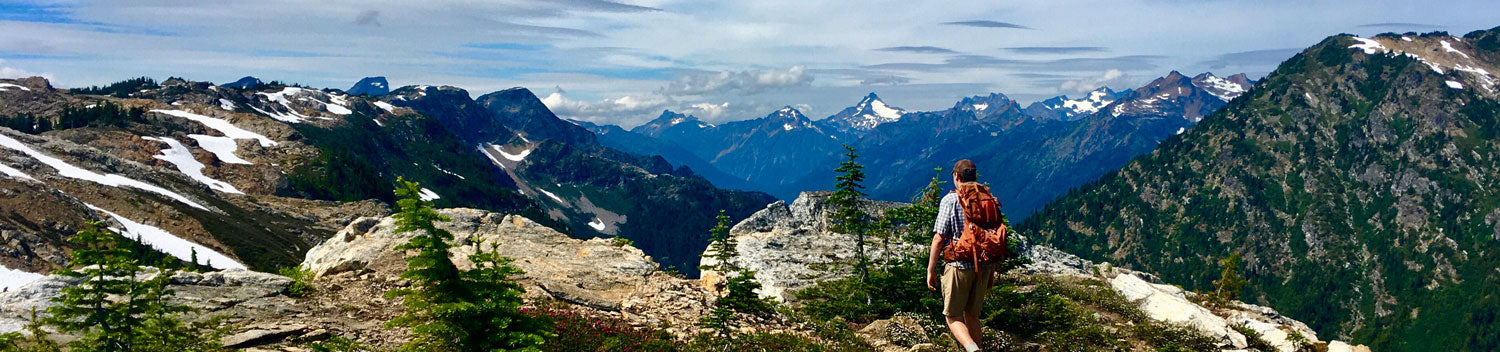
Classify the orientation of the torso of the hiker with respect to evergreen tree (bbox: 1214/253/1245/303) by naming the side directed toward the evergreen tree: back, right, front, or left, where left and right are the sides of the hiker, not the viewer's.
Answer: right

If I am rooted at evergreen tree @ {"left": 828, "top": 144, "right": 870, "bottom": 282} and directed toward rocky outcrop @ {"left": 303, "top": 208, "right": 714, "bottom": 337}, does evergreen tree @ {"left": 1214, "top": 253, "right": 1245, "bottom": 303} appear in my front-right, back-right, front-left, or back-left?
back-right

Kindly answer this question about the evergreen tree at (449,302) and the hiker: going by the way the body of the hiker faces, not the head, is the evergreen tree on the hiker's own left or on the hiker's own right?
on the hiker's own left

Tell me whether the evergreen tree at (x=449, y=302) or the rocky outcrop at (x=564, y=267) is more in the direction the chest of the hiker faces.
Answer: the rocky outcrop

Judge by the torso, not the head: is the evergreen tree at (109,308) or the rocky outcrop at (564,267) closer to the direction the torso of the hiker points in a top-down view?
the rocky outcrop

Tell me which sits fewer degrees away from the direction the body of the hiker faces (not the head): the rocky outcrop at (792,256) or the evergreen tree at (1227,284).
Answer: the rocky outcrop

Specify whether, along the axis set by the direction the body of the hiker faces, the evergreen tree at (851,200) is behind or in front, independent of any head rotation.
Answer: in front

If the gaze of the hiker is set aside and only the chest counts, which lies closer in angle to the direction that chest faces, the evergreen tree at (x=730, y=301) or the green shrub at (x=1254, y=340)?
the evergreen tree

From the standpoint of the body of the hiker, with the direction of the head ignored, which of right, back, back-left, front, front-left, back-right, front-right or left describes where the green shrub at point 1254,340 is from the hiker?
right

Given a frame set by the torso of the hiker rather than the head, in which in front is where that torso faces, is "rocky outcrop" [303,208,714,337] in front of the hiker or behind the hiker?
in front

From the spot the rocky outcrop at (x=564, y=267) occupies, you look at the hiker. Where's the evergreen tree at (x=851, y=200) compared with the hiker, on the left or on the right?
left

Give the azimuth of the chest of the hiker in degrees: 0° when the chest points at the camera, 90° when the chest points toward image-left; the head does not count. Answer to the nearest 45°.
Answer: approximately 135°

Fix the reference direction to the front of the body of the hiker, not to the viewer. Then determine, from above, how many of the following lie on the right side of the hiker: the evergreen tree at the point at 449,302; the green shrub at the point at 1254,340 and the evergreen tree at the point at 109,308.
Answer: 1
